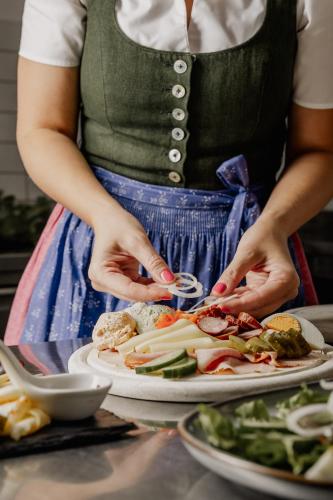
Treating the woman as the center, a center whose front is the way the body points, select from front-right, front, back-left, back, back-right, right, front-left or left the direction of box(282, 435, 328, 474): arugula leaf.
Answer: front

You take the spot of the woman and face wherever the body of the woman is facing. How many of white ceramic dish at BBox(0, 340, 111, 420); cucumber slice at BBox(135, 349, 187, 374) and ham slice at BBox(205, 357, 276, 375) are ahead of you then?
3

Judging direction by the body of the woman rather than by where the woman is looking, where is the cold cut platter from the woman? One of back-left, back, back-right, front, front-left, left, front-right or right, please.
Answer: front

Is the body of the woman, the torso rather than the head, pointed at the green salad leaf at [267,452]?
yes

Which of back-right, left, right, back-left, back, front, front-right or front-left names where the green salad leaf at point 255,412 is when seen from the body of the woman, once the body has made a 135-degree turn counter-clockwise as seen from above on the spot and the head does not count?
back-right

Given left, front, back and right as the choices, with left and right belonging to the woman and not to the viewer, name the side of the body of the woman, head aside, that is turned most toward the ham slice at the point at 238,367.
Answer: front

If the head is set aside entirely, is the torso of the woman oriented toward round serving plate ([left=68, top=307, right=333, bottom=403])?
yes

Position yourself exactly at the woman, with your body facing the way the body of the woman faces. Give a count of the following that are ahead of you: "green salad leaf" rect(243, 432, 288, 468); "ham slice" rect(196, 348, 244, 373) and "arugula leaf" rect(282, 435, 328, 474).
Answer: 3

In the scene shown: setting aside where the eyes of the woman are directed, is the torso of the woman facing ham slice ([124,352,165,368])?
yes

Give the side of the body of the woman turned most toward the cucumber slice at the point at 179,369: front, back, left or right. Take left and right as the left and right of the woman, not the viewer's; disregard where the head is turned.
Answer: front

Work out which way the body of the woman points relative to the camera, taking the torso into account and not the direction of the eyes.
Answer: toward the camera

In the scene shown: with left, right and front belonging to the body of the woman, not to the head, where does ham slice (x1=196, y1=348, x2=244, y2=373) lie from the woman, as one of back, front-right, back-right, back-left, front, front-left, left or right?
front

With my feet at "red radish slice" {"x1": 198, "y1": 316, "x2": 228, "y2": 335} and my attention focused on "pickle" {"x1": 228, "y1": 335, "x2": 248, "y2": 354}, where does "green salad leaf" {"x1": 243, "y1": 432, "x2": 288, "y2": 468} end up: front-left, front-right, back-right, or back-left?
front-right

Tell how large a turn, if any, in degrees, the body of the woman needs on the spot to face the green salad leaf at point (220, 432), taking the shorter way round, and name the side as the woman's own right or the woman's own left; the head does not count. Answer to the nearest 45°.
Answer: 0° — they already face it

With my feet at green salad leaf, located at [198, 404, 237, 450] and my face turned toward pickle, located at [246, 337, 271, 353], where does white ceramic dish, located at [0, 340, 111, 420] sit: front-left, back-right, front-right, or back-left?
front-left

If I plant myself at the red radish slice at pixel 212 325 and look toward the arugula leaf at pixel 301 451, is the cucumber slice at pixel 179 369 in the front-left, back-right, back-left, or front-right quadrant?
front-right

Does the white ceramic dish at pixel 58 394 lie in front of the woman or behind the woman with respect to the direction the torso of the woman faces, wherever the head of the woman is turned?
in front

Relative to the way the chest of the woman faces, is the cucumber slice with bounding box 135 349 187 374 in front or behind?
in front
